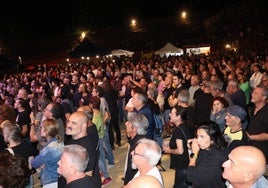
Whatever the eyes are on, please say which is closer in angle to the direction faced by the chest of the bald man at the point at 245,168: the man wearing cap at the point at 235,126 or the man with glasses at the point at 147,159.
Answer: the man with glasses

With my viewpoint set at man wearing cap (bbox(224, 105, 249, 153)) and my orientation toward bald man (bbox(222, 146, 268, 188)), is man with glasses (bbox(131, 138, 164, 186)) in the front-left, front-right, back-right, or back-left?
front-right

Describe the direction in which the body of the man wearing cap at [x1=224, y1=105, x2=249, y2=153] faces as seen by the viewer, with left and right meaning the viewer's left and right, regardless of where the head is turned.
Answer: facing the viewer and to the left of the viewer

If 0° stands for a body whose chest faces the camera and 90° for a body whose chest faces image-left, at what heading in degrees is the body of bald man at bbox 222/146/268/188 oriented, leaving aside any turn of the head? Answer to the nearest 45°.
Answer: approximately 90°

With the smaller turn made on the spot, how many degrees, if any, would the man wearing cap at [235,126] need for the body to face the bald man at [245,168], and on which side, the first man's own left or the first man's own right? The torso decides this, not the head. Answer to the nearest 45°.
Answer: approximately 45° to the first man's own left

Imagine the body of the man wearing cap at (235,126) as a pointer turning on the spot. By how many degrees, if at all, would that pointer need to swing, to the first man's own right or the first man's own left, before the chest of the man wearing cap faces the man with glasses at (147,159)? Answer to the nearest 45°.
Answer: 0° — they already face them

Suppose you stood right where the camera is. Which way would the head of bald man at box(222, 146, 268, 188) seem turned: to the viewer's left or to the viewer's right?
to the viewer's left
